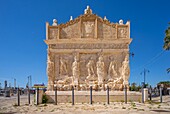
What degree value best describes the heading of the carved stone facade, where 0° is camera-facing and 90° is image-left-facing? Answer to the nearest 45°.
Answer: approximately 0°
